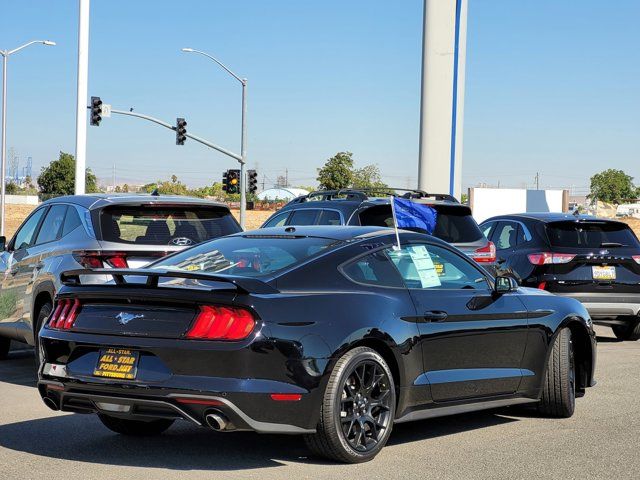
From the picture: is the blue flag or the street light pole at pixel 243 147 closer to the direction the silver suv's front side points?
the street light pole

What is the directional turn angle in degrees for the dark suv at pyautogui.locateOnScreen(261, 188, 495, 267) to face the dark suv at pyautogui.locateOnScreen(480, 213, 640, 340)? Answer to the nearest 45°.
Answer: approximately 135° to its right

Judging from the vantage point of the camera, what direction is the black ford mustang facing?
facing away from the viewer and to the right of the viewer

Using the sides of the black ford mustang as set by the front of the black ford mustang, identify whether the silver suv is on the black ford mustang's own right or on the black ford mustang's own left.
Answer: on the black ford mustang's own left

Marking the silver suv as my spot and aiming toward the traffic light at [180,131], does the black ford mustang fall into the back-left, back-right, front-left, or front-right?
back-right

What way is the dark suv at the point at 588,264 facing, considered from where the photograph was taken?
facing away from the viewer and to the left of the viewer

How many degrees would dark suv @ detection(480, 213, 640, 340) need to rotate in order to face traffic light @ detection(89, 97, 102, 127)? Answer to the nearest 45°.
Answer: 0° — it already faces it

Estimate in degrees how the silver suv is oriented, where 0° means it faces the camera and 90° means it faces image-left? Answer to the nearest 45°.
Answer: approximately 135°

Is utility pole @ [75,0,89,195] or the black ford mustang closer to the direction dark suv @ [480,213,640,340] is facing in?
the utility pole

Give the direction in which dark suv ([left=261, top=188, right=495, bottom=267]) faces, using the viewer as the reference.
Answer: facing away from the viewer and to the left of the viewer

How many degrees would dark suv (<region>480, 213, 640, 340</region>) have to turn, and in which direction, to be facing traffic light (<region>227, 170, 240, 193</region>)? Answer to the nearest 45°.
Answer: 0° — it already faces it
